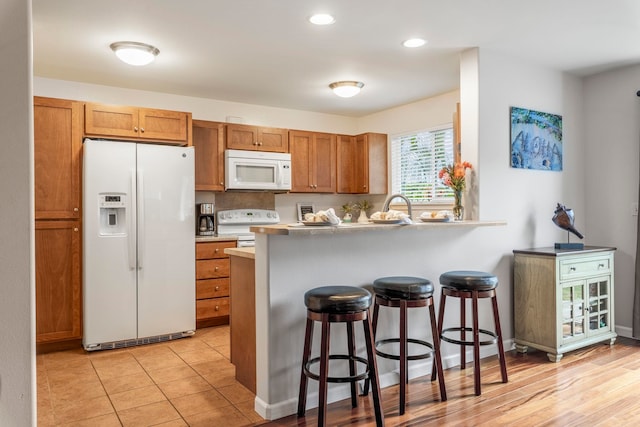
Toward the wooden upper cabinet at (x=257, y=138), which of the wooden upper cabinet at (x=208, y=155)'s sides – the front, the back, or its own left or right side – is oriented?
left

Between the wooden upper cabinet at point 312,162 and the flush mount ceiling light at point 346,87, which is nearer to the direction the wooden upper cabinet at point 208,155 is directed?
the flush mount ceiling light

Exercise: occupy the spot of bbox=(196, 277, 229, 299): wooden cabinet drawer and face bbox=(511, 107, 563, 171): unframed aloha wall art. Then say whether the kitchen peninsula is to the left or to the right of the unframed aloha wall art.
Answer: right

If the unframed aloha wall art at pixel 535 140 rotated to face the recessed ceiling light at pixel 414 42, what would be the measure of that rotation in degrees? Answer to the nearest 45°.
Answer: approximately 90° to its right

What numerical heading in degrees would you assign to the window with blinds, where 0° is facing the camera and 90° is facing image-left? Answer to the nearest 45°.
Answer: approximately 45°

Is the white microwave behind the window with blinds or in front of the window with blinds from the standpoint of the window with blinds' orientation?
in front

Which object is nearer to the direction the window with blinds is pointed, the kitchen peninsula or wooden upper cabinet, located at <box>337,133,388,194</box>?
the kitchen peninsula
